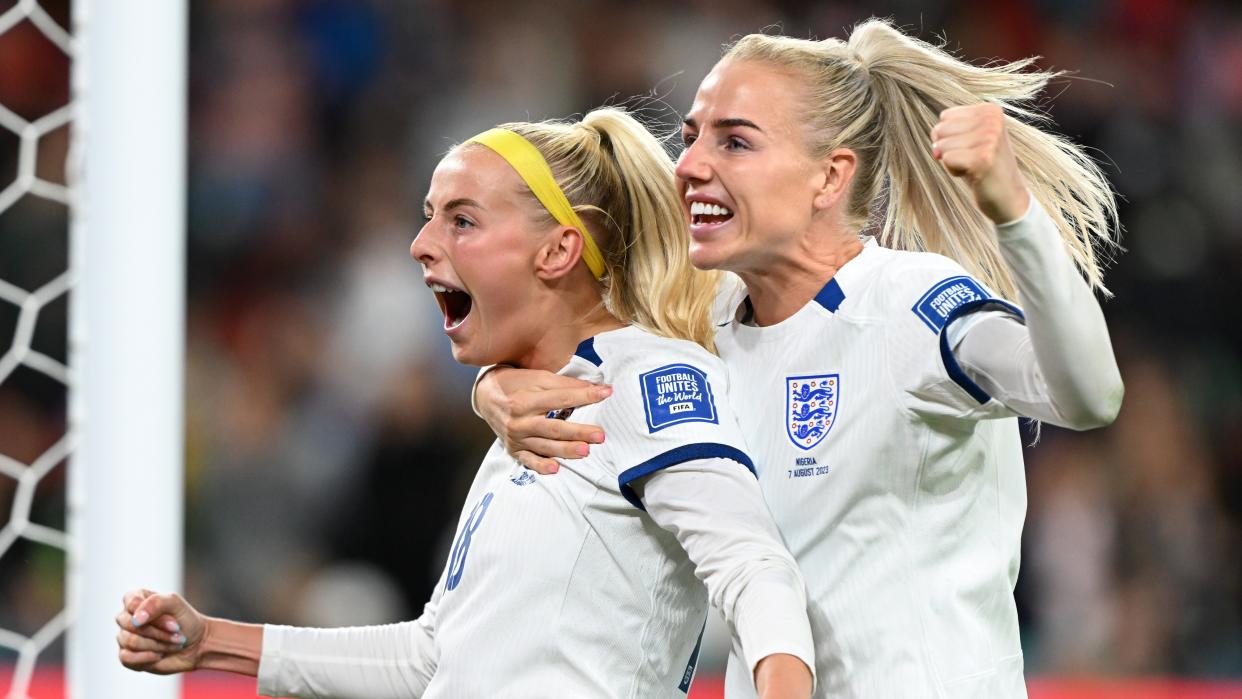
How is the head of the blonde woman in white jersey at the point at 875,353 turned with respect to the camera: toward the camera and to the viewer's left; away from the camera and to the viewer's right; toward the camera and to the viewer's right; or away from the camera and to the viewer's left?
toward the camera and to the viewer's left

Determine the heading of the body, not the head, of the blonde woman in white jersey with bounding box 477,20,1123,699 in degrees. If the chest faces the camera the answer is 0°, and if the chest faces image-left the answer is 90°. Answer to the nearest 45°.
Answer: approximately 45°

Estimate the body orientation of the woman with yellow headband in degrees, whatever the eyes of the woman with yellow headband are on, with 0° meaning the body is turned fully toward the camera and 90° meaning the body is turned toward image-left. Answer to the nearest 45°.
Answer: approximately 90°

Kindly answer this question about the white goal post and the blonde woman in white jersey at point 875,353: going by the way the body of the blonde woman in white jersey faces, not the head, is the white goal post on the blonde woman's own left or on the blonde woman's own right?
on the blonde woman's own right

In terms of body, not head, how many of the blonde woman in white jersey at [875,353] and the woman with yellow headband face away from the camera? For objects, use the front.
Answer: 0

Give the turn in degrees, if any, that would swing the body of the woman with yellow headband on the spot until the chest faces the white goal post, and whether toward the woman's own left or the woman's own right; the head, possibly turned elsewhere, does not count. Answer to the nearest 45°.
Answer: approximately 45° to the woman's own right
